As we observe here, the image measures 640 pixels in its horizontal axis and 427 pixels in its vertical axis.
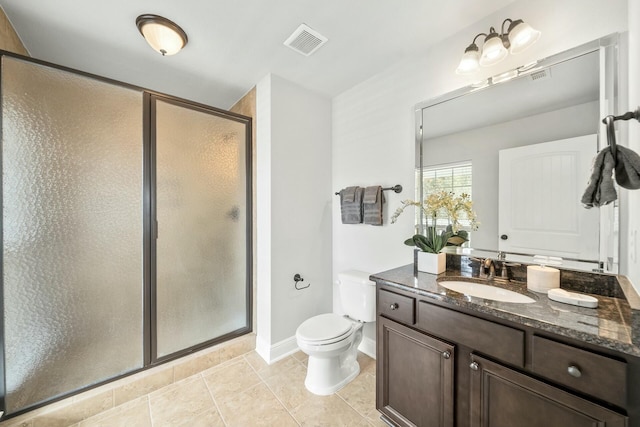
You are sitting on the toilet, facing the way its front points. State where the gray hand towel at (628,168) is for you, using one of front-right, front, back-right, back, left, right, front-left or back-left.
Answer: left

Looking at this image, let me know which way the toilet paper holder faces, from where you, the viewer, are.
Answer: facing the viewer and to the right of the viewer

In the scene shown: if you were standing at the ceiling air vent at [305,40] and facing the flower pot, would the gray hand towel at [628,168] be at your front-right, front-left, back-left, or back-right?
front-right

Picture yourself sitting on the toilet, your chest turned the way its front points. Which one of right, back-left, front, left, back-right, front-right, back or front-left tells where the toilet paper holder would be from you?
right

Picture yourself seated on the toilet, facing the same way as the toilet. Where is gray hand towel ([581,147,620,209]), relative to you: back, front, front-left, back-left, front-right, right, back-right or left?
left

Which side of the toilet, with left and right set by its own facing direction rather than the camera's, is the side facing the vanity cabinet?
left

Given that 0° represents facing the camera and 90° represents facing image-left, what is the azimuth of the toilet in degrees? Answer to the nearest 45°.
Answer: approximately 45°

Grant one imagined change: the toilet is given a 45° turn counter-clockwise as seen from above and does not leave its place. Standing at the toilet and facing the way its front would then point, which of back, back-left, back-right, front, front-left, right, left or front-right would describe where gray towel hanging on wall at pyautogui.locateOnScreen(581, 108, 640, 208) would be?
front-left

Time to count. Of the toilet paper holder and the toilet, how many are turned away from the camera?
0
